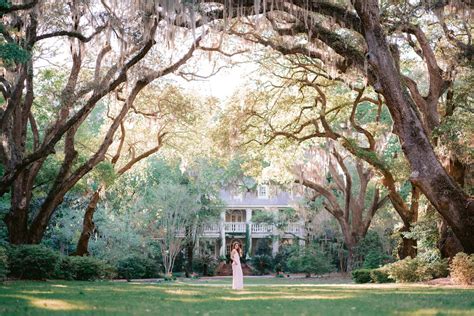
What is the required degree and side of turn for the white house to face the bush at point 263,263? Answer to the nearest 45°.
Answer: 0° — it already faces it

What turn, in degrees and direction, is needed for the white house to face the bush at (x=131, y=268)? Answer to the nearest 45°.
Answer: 0° — it already faces it

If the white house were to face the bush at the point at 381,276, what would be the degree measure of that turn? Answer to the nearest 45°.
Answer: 0° — it already faces it

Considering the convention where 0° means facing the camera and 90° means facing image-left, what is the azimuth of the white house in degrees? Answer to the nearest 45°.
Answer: approximately 0°
